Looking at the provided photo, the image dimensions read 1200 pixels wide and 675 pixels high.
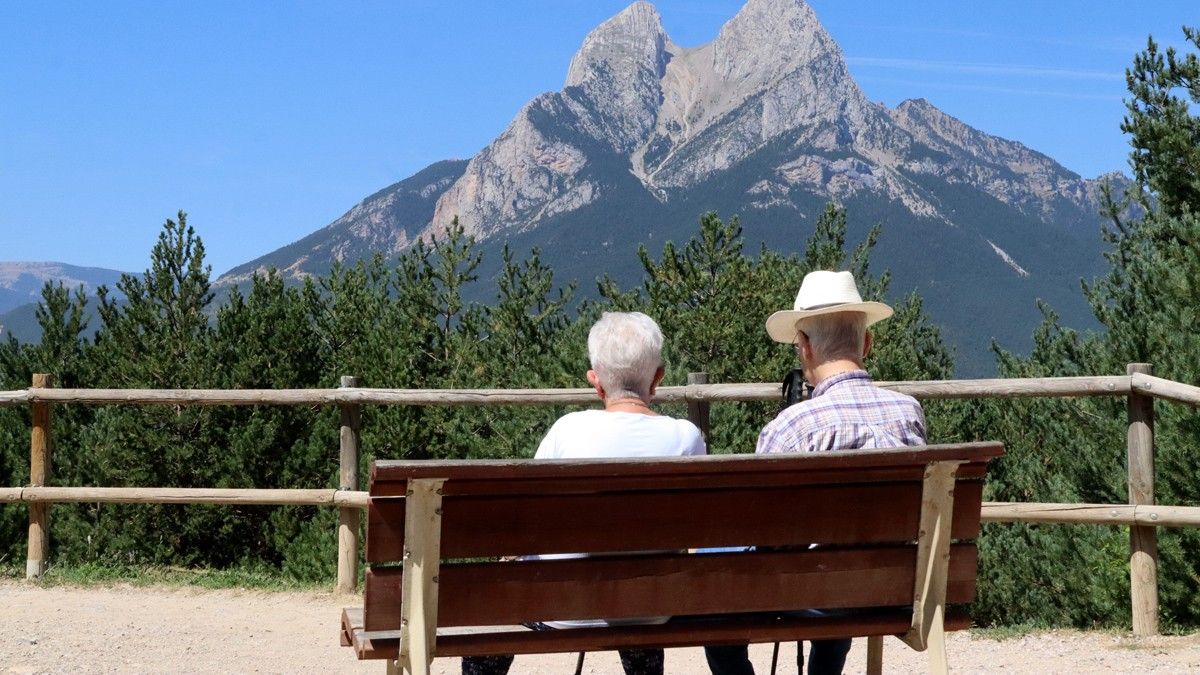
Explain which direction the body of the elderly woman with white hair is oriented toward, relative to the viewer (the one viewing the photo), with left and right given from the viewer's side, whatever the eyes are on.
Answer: facing away from the viewer

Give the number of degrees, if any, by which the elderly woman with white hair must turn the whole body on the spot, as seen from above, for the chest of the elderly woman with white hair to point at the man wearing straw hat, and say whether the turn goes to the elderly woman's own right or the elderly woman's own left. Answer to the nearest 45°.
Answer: approximately 90° to the elderly woman's own right

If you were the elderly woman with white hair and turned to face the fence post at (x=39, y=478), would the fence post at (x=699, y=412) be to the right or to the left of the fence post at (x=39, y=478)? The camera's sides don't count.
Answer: right

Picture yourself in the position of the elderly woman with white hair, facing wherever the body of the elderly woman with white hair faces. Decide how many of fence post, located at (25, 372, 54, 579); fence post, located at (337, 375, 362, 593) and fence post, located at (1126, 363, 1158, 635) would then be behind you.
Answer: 0

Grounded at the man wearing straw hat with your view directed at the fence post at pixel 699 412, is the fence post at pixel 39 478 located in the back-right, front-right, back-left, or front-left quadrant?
front-left

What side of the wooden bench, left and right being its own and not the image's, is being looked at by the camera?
back

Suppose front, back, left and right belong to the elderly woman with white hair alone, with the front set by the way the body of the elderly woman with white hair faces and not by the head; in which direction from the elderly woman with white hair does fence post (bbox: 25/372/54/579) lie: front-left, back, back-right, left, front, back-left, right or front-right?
front-left

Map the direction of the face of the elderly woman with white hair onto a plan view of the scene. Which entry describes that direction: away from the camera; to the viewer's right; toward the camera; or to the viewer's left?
away from the camera

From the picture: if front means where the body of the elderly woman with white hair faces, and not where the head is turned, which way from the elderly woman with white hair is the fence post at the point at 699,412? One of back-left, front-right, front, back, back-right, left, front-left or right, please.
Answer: front

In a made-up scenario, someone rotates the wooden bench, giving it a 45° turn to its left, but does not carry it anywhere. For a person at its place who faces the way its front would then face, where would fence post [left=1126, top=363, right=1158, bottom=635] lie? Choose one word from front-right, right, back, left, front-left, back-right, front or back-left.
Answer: right

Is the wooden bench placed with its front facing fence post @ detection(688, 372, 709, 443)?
yes

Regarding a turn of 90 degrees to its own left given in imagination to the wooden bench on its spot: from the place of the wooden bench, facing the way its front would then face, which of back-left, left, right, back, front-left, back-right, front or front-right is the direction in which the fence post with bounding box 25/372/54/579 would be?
front-right

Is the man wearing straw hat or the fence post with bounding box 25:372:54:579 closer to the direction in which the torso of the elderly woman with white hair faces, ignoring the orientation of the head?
the fence post
